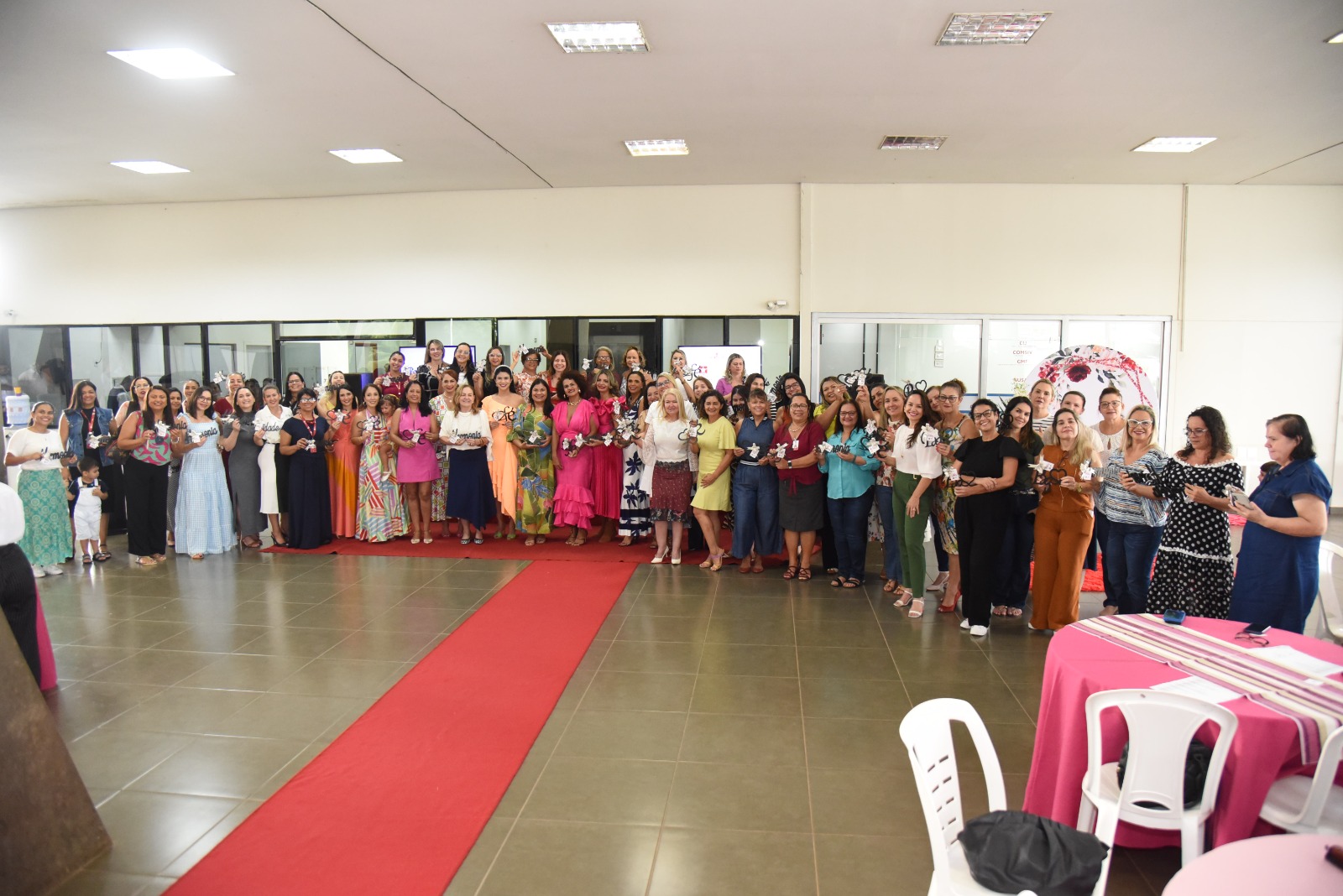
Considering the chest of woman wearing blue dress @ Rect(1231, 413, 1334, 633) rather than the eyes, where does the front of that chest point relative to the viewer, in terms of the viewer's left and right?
facing to the left of the viewer

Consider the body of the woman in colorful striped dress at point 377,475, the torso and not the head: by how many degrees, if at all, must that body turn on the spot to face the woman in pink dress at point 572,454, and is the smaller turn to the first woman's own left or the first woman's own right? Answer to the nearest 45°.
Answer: approximately 45° to the first woman's own left

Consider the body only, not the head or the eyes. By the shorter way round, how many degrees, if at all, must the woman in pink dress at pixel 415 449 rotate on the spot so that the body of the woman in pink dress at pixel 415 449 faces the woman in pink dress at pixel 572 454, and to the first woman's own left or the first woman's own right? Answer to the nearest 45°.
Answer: approximately 45° to the first woman's own left
